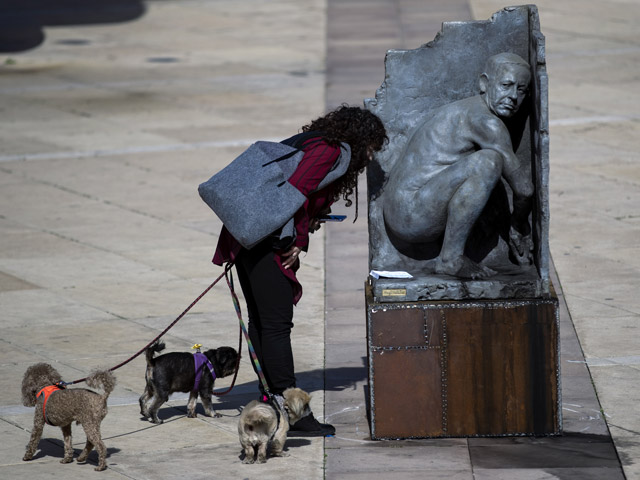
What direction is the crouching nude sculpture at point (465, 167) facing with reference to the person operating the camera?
facing to the right of the viewer

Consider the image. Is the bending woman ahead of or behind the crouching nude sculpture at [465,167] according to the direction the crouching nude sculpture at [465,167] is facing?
behind

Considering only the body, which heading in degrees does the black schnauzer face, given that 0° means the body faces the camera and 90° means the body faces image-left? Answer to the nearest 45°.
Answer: approximately 270°

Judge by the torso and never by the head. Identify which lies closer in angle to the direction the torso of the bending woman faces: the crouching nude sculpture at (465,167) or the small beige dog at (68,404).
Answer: the crouching nude sculpture

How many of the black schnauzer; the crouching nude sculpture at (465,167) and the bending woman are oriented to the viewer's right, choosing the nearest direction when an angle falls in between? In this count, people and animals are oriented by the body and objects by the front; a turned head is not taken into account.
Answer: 3

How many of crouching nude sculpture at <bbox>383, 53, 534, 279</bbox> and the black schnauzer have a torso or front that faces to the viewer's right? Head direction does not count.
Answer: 2

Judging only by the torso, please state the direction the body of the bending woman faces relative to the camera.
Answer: to the viewer's right

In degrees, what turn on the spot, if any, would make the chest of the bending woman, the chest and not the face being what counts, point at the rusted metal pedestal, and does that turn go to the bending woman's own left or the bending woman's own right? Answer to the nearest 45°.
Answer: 0° — they already face it

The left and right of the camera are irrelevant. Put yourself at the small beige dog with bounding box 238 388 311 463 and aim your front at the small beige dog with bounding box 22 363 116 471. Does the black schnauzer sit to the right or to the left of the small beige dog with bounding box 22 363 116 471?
right

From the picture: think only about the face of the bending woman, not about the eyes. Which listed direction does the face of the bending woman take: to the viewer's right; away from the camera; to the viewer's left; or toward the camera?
to the viewer's right
